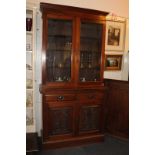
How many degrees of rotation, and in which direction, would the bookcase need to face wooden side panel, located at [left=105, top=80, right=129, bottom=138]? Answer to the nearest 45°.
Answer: approximately 90° to its left

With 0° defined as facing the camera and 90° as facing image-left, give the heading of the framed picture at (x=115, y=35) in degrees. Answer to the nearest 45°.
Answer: approximately 45°

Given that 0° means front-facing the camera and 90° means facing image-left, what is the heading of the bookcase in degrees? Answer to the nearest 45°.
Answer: approximately 315°

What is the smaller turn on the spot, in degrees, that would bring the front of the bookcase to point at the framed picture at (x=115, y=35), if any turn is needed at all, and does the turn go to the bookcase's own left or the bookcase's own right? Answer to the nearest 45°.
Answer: approximately 90° to the bookcase's own left
